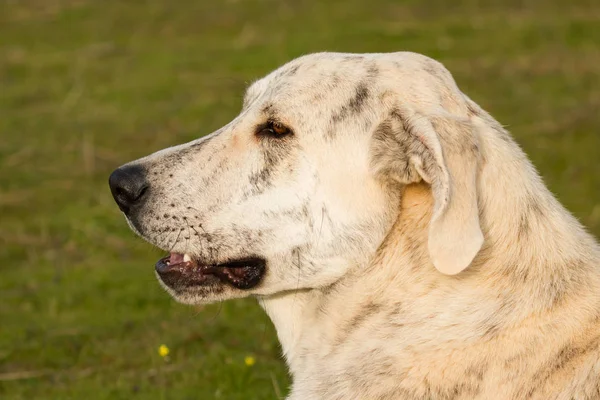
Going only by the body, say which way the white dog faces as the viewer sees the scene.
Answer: to the viewer's left
